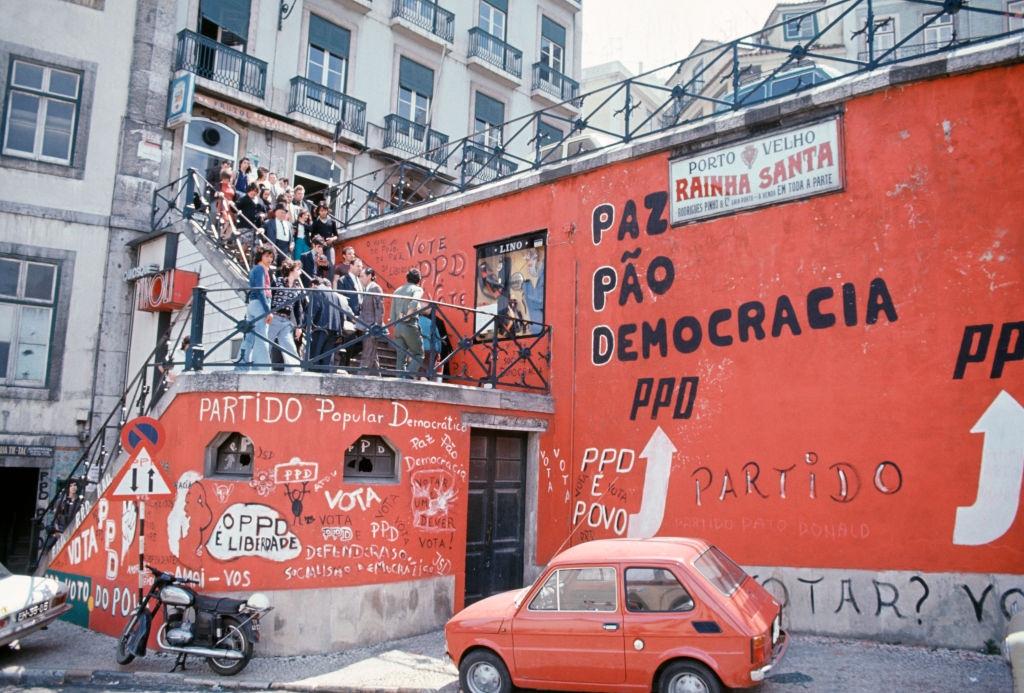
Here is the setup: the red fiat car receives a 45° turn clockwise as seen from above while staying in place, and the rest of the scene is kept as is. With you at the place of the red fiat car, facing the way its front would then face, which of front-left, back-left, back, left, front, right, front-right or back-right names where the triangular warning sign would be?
front-left

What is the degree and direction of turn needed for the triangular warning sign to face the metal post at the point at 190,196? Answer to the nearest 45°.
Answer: approximately 180°

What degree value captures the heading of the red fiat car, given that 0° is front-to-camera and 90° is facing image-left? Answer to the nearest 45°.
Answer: approximately 90°

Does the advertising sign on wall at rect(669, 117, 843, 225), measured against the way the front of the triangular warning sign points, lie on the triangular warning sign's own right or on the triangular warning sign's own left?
on the triangular warning sign's own left

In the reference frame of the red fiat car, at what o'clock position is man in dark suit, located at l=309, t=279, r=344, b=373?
The man in dark suit is roughly at 1 o'clock from the red fiat car.

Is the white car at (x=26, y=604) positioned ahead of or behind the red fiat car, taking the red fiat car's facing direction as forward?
ahead

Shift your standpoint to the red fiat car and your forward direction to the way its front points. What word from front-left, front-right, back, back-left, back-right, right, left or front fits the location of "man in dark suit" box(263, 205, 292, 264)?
front-right

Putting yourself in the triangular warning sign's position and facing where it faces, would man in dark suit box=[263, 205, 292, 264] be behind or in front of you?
behind

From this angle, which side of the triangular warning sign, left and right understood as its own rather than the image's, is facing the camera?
front

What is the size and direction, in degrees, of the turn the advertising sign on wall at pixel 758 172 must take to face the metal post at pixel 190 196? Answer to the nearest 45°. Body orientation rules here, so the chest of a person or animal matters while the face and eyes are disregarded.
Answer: approximately 45° to its right
